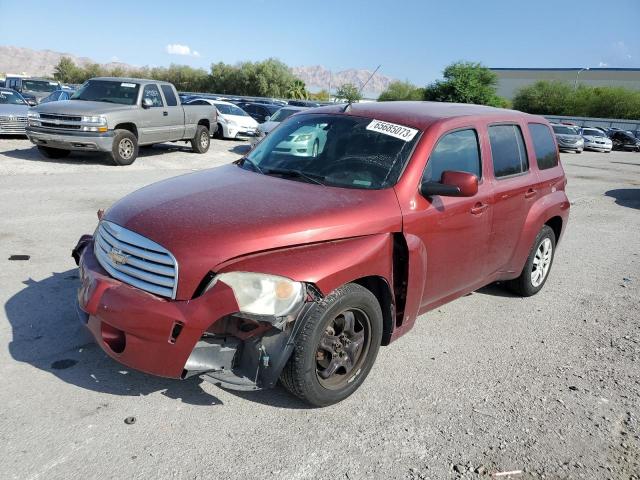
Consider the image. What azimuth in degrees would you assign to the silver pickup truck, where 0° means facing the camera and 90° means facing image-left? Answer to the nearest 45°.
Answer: approximately 45°

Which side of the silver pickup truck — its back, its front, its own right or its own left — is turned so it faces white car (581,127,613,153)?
back

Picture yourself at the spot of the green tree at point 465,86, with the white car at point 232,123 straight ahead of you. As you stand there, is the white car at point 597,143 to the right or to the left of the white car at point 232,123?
left

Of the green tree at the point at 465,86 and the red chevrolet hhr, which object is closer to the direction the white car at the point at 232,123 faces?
the red chevrolet hhr

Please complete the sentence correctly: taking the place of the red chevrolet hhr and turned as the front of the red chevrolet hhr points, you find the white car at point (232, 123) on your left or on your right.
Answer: on your right

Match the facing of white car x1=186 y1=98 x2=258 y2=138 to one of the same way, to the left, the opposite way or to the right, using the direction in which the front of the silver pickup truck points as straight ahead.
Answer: to the left

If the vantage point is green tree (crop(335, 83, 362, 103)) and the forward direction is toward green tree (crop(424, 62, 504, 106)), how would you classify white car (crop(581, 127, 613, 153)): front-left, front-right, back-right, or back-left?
front-right

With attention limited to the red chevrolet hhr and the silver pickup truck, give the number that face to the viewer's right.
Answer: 0

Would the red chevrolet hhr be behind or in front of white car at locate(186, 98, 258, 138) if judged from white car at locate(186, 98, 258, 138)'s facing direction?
in front

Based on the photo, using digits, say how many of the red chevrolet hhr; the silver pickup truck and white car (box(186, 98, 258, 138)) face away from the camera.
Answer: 0

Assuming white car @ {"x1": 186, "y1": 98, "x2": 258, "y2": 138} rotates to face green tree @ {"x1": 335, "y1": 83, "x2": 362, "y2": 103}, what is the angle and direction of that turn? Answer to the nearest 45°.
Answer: approximately 90° to its left

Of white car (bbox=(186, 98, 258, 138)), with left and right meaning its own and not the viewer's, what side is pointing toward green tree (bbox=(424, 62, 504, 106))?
left

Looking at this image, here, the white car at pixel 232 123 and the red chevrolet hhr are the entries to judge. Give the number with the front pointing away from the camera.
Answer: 0

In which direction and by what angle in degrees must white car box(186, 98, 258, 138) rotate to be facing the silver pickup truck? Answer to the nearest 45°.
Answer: approximately 45° to its right

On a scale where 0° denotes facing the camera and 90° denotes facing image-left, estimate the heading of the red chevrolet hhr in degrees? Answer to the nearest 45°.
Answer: approximately 45°

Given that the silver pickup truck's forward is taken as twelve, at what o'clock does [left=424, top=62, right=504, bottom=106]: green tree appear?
The green tree is roughly at 6 o'clock from the silver pickup truck.
